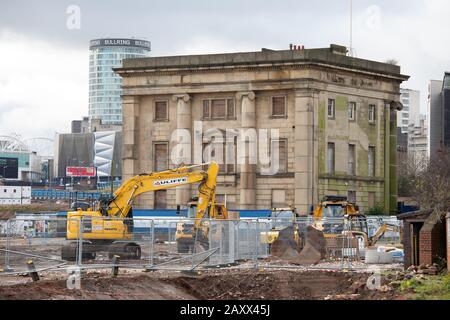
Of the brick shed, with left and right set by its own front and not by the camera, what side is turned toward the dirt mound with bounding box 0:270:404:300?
front

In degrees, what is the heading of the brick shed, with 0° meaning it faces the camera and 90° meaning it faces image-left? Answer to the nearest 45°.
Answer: approximately 45°
